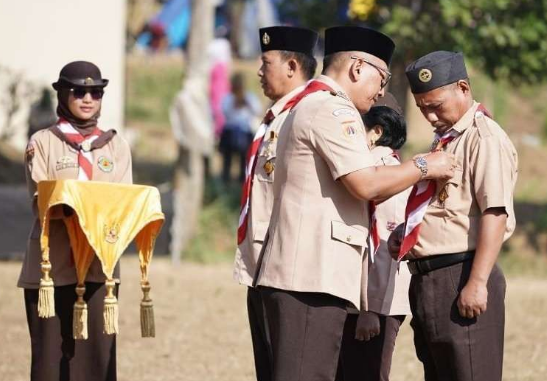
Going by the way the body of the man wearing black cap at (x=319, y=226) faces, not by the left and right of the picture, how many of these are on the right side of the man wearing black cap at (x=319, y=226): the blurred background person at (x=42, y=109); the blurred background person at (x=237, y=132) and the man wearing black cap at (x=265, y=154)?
0

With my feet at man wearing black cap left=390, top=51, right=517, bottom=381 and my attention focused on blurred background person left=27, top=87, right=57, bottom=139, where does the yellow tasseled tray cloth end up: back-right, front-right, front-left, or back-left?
front-left

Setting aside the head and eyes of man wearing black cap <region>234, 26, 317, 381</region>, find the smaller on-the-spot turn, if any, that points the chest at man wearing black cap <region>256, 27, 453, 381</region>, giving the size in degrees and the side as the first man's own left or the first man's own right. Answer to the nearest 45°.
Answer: approximately 90° to the first man's own left

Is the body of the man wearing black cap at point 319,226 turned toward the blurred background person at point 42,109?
no

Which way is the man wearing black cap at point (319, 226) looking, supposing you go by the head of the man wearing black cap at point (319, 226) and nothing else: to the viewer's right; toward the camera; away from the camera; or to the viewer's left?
to the viewer's right

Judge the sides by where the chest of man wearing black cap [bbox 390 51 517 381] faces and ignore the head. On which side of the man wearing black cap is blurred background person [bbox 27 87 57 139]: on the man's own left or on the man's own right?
on the man's own right

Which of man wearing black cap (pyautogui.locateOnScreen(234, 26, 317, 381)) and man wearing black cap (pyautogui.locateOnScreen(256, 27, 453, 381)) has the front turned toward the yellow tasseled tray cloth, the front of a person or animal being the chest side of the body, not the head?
man wearing black cap (pyautogui.locateOnScreen(234, 26, 317, 381))

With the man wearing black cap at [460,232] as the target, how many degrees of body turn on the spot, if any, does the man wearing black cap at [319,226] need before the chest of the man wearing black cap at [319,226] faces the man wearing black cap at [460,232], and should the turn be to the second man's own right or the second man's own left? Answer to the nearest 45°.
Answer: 0° — they already face them

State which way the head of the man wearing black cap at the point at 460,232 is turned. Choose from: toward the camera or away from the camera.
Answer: toward the camera

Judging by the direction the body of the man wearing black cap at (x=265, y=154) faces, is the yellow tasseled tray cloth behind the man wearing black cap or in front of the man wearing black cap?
in front

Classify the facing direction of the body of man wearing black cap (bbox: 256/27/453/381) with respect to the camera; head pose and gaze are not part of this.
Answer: to the viewer's right

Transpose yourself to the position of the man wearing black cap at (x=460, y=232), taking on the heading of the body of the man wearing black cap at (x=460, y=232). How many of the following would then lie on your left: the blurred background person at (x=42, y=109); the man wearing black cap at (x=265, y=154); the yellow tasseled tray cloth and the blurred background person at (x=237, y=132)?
0

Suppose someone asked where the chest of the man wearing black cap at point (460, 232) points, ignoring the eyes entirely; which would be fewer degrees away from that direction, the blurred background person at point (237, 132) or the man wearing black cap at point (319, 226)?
the man wearing black cap
